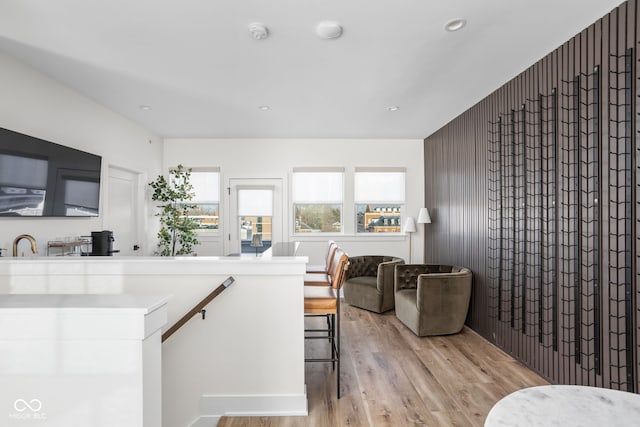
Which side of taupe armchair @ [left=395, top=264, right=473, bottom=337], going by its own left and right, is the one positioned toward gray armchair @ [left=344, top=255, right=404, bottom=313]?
right

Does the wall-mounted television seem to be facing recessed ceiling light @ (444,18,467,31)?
yes

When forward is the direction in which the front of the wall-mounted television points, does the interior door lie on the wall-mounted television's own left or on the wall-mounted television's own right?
on the wall-mounted television's own left

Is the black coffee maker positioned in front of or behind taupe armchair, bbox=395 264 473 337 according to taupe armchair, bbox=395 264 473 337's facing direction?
in front

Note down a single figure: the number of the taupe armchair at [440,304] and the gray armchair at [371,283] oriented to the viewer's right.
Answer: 0

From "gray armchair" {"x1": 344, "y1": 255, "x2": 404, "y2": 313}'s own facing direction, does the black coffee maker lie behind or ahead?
ahead

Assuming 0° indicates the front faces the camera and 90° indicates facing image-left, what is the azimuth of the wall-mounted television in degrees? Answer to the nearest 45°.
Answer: approximately 315°

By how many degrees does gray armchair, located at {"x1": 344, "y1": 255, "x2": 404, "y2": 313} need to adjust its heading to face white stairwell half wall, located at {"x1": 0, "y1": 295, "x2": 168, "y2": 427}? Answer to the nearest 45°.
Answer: approximately 45° to its left

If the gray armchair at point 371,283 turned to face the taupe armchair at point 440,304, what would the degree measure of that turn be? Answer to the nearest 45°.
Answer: approximately 90° to its left

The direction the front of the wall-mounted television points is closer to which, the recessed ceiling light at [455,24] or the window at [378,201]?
the recessed ceiling light

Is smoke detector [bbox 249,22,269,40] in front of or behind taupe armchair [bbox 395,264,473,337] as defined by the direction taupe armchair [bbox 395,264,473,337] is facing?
in front
